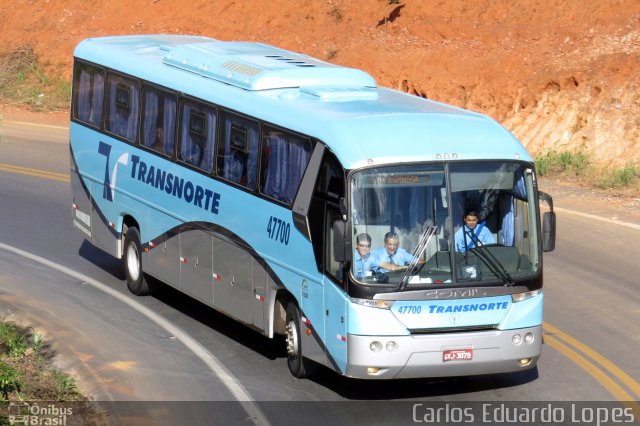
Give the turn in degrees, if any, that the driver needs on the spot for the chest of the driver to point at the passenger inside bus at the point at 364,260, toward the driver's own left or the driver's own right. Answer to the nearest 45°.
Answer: approximately 90° to the driver's own right

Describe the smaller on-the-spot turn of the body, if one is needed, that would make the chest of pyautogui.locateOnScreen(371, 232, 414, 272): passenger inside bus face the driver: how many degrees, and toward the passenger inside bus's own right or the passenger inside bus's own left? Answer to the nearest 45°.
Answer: approximately 90° to the passenger inside bus's own left

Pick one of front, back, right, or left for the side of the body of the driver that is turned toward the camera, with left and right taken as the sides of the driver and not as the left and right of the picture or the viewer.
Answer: front

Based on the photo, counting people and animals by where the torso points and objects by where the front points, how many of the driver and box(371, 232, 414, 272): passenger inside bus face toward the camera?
2

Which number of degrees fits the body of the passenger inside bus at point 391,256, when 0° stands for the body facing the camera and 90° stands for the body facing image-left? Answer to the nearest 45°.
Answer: approximately 0°

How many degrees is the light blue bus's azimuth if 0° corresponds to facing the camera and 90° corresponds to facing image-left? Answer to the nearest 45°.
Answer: approximately 315°

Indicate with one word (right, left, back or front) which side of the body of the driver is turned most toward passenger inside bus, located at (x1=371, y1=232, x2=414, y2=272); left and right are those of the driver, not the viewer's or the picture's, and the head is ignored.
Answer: right
